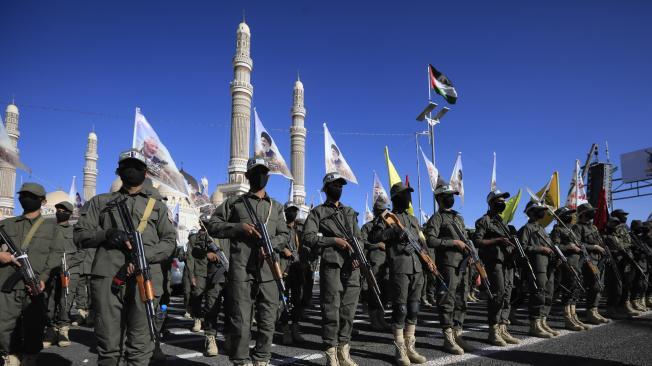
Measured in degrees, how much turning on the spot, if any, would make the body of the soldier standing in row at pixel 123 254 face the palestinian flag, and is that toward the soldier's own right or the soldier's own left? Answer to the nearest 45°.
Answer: approximately 135° to the soldier's own left

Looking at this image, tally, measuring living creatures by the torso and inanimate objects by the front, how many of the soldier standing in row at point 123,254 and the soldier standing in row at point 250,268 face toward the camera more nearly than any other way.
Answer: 2

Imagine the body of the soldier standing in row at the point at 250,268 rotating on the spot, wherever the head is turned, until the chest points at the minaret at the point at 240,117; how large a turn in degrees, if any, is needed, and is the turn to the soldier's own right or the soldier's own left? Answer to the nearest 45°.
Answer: approximately 180°

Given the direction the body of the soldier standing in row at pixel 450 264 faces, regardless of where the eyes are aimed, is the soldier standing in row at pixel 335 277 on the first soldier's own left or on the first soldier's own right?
on the first soldier's own right

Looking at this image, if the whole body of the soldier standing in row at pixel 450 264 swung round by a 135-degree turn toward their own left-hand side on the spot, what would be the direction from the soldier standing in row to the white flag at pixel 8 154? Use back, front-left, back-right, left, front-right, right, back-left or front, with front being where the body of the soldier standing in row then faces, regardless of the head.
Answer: left

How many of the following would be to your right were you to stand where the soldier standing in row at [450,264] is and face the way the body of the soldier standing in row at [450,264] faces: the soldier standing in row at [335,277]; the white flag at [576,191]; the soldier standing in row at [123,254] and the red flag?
2
